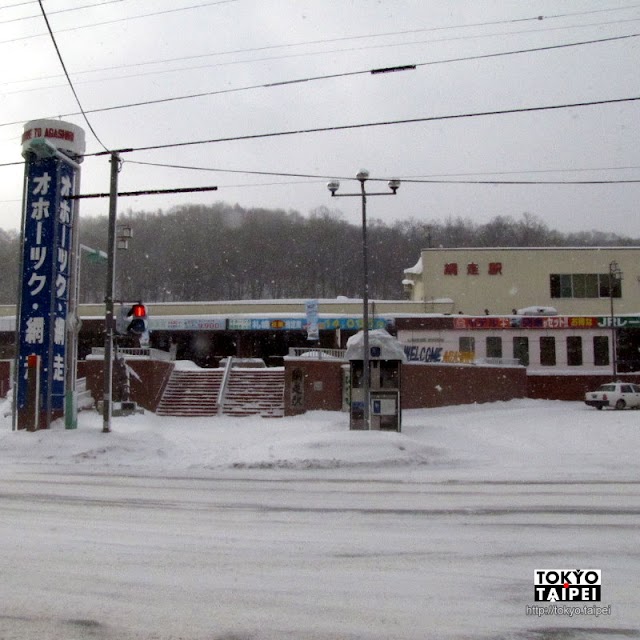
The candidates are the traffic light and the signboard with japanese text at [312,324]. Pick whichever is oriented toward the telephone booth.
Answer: the signboard with japanese text

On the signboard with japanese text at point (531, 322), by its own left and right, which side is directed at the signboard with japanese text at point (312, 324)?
right

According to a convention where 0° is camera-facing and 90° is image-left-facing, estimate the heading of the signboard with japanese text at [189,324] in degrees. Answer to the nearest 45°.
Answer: approximately 0°

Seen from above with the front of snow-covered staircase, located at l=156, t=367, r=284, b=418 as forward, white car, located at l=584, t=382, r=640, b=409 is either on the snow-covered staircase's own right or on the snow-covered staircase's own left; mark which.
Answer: on the snow-covered staircase's own left

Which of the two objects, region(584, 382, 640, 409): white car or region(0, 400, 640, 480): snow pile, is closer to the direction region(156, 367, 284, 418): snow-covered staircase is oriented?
the snow pile

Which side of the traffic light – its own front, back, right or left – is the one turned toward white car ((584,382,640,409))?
left

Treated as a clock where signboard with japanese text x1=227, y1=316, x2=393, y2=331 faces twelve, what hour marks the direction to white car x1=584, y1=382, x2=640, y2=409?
The white car is roughly at 10 o'clock from the signboard with japanese text.

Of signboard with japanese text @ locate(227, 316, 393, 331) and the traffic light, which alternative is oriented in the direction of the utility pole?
the signboard with japanese text

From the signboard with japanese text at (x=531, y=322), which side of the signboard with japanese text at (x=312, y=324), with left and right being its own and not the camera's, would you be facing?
left

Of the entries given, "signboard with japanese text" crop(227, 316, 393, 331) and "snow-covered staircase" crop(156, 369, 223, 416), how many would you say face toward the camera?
2
